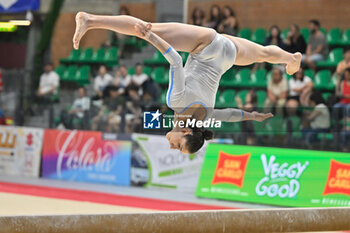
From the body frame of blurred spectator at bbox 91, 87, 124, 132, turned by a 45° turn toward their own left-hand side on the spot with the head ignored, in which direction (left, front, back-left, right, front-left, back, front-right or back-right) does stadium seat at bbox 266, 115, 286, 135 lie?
front-left

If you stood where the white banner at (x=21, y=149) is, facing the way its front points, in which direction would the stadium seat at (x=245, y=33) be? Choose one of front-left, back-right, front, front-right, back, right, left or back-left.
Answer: left

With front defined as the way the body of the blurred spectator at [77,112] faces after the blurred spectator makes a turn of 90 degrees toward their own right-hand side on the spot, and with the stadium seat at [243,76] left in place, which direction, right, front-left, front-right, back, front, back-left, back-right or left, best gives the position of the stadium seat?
back-right

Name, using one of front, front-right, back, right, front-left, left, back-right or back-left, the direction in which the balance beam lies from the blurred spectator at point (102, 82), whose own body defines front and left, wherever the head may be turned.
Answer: front-left

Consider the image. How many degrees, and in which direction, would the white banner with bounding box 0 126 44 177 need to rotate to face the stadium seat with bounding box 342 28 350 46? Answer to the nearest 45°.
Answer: approximately 90° to its left

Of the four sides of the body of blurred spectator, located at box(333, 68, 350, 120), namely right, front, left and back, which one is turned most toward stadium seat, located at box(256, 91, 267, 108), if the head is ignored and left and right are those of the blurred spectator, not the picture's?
right

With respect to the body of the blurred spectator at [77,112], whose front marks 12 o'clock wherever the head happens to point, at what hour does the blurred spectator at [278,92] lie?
the blurred spectator at [278,92] is roughly at 9 o'clock from the blurred spectator at [77,112].

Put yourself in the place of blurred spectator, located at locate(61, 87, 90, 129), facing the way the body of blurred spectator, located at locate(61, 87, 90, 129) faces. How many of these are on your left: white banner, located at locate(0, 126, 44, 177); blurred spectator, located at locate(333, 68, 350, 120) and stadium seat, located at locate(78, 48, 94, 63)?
1

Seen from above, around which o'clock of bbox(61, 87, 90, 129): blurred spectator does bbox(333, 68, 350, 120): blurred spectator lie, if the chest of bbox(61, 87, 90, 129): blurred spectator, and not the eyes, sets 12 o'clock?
bbox(333, 68, 350, 120): blurred spectator is roughly at 9 o'clock from bbox(61, 87, 90, 129): blurred spectator.

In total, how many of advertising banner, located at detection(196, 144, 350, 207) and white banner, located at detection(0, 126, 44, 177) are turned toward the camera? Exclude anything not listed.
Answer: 2

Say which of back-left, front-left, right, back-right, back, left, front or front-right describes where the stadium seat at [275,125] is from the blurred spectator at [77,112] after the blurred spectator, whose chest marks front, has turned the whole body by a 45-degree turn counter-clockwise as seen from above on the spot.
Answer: front-left

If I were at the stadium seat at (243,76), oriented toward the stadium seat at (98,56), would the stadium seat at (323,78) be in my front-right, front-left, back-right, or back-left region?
back-right

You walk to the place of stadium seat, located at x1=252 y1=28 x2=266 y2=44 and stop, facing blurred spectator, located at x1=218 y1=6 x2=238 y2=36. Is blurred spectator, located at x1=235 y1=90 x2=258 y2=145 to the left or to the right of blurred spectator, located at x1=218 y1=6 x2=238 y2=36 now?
left

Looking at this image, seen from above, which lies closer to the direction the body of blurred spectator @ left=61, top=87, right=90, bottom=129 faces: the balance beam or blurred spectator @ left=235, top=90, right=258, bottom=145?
the balance beam
